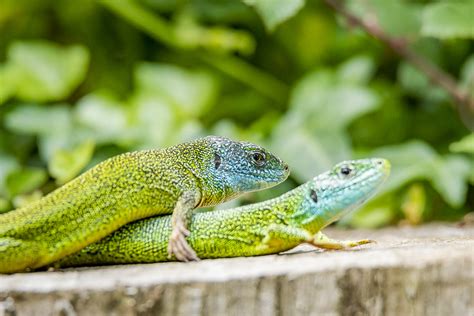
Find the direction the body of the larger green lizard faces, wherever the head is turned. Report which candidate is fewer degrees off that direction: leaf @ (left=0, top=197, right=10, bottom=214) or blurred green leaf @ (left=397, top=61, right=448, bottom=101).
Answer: the blurred green leaf

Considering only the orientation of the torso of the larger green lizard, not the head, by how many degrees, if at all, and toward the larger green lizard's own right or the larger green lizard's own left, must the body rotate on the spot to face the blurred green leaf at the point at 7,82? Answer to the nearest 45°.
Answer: approximately 90° to the larger green lizard's own left

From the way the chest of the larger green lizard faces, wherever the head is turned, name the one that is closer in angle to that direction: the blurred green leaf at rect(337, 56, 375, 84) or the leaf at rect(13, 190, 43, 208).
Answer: the blurred green leaf

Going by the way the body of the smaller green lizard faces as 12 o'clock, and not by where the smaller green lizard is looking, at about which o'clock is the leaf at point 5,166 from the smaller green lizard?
The leaf is roughly at 8 o'clock from the smaller green lizard.

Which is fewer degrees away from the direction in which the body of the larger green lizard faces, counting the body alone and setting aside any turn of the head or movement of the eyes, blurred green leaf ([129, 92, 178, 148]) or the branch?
the branch

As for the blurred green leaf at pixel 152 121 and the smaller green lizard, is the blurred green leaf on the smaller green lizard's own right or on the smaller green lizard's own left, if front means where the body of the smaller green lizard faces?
on the smaller green lizard's own left

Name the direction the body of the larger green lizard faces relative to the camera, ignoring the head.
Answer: to the viewer's right

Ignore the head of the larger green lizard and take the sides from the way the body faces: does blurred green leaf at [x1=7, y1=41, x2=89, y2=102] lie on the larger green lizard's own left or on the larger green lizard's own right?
on the larger green lizard's own left

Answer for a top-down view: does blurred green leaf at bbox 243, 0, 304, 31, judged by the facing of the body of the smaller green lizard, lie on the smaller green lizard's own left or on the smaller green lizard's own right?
on the smaller green lizard's own left

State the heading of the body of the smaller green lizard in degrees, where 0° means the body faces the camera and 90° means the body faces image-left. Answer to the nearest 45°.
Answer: approximately 270°
